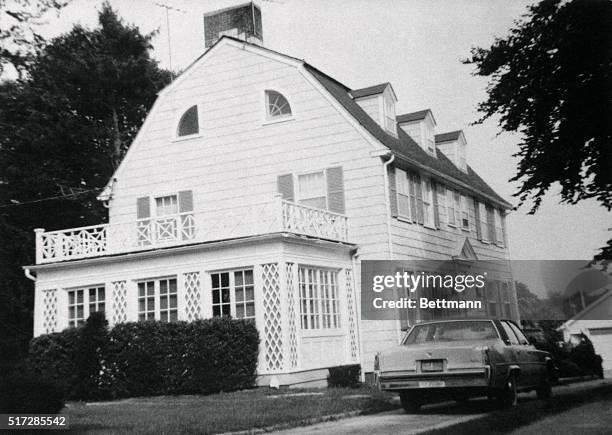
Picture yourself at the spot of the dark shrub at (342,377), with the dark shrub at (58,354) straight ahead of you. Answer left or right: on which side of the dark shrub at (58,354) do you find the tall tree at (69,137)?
right

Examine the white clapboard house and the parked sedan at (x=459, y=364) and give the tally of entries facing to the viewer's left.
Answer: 0

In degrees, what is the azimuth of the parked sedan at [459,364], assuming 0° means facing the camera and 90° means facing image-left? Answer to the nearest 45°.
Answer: approximately 225°

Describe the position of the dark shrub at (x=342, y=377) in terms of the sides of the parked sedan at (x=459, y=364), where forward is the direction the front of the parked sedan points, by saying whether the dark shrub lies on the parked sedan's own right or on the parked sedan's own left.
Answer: on the parked sedan's own left

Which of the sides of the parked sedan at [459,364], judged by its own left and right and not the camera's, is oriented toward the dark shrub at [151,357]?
left

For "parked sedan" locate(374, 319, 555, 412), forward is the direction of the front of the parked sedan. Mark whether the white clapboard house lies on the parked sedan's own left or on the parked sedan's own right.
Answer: on the parked sedan's own left

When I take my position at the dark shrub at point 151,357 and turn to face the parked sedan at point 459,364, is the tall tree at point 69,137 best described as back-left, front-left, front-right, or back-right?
back-left
